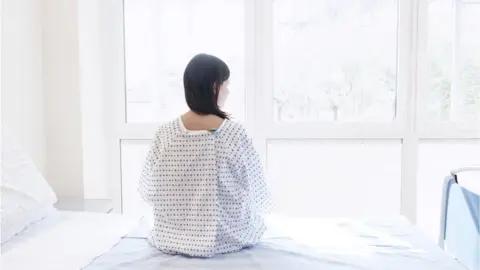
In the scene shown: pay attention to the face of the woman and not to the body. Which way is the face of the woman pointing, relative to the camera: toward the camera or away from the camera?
away from the camera

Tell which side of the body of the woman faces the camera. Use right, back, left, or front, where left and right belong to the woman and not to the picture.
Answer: back

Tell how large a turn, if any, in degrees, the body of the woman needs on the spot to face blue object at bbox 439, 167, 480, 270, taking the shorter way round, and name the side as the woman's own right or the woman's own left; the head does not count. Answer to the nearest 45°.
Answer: approximately 90° to the woman's own right
